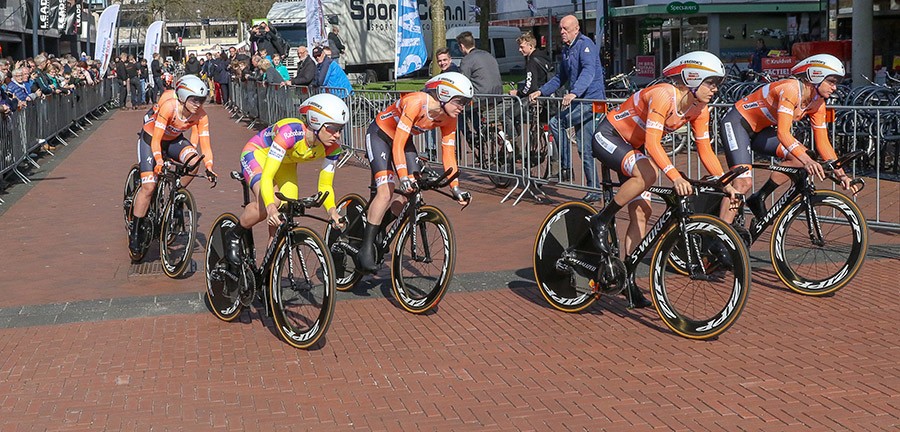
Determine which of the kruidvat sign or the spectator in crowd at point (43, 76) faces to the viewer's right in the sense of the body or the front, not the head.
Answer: the spectator in crowd

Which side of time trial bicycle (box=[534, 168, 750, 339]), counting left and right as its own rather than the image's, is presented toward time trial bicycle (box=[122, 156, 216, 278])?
back

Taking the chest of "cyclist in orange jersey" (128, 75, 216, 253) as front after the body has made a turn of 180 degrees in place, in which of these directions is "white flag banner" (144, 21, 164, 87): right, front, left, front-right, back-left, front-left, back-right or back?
front-right

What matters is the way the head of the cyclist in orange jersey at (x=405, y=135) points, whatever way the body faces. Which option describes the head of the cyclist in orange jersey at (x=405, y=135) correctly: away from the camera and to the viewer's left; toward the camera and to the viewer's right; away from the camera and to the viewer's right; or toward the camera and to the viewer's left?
toward the camera and to the viewer's right

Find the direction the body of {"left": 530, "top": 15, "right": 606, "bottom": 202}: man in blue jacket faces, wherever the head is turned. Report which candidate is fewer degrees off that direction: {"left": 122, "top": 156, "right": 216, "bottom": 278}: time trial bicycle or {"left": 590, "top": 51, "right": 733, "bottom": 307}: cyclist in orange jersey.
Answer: the time trial bicycle

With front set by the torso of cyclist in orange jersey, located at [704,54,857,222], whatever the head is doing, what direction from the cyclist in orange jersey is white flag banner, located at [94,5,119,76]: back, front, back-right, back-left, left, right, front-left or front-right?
back

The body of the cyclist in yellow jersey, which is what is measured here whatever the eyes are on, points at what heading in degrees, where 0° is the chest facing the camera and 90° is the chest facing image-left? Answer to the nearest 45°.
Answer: approximately 315°

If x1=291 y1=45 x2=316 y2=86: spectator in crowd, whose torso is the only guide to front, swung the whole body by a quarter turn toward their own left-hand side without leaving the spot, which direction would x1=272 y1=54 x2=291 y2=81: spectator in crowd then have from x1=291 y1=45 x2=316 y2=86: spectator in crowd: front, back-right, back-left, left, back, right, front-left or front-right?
back-left

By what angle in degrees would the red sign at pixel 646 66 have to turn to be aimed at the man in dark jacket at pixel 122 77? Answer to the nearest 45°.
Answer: approximately 45° to its right
